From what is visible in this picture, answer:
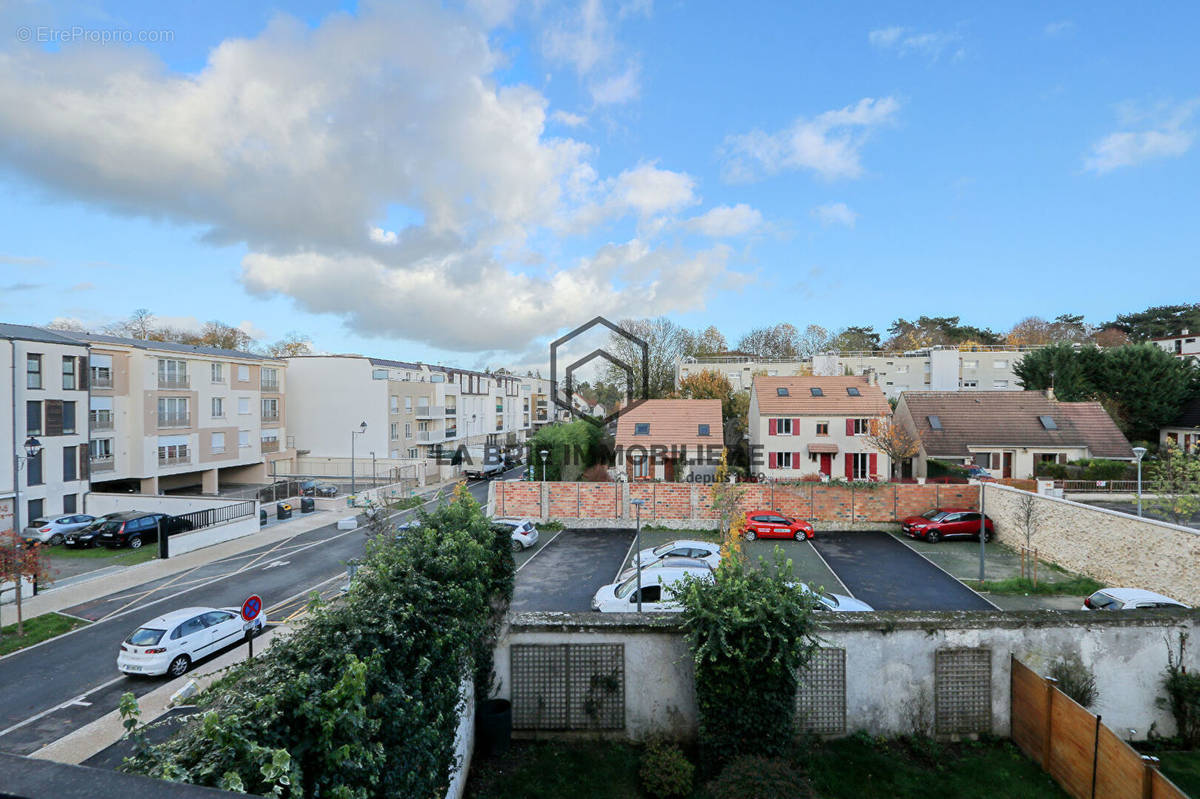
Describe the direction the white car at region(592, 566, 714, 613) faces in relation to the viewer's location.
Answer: facing to the left of the viewer

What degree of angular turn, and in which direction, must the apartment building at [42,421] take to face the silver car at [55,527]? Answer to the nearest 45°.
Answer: approximately 45° to its right

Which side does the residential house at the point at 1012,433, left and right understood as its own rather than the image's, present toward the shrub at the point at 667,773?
front

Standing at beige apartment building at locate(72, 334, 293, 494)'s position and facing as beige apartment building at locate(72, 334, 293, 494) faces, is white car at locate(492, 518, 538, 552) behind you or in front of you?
in front

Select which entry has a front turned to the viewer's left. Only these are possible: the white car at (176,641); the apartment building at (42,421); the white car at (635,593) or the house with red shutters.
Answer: the white car at (635,593)

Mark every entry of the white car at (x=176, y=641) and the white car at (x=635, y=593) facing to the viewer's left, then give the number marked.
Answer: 1

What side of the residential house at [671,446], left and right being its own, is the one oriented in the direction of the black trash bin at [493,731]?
front

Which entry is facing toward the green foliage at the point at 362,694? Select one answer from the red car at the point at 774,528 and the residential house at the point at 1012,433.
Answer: the residential house

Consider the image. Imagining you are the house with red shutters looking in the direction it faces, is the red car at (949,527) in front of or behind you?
in front

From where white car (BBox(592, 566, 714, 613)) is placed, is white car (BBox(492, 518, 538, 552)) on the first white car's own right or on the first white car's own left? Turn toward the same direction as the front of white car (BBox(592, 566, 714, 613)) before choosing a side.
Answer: on the first white car's own right

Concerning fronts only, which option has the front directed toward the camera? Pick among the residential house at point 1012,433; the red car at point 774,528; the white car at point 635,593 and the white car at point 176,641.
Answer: the residential house

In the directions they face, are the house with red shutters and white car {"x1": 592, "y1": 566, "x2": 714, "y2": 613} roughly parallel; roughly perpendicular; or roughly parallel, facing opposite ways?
roughly perpendicular

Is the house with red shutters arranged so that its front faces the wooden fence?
yes

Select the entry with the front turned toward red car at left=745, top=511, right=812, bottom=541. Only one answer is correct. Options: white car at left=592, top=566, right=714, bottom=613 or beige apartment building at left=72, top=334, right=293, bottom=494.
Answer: the beige apartment building

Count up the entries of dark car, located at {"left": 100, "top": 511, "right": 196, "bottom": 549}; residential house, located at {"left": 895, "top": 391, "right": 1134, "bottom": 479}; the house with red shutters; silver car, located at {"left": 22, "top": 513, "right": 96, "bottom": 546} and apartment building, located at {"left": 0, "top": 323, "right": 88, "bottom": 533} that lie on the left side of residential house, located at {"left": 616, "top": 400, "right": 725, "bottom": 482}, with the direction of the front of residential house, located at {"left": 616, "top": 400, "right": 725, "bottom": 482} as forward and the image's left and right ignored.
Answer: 2
